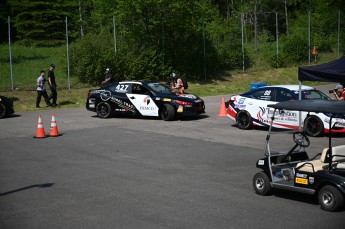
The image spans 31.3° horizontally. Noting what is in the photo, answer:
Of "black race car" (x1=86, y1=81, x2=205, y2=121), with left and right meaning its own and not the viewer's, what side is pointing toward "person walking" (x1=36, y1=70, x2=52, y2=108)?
back

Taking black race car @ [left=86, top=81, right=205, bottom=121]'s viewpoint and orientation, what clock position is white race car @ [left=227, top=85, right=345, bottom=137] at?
The white race car is roughly at 12 o'clock from the black race car.

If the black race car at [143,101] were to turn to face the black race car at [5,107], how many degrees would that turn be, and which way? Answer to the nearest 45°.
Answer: approximately 135° to its right

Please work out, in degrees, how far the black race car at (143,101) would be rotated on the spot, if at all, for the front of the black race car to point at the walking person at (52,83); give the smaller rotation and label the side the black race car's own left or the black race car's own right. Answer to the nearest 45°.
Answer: approximately 180°
